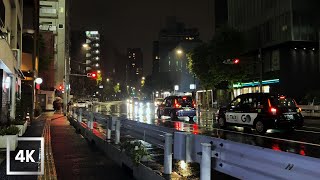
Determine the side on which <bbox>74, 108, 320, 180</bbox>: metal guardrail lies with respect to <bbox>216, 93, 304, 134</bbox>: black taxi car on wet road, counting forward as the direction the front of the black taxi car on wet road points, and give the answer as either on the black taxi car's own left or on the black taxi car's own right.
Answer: on the black taxi car's own left

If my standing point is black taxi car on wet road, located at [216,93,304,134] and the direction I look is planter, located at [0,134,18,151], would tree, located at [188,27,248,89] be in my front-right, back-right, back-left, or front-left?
back-right

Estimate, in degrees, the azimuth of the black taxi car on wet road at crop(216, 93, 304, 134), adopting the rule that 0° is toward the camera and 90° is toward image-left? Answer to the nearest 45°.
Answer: approximately 135°

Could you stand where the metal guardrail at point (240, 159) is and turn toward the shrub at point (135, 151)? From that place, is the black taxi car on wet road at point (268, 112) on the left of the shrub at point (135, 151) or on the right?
right

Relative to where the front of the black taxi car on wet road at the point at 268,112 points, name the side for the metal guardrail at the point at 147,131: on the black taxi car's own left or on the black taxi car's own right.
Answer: on the black taxi car's own left

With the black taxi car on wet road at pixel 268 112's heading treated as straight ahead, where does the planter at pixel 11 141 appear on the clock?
The planter is roughly at 9 o'clock from the black taxi car on wet road.

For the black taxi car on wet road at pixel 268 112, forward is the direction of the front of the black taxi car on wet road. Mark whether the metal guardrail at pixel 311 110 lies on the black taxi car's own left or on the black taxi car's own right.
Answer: on the black taxi car's own right
